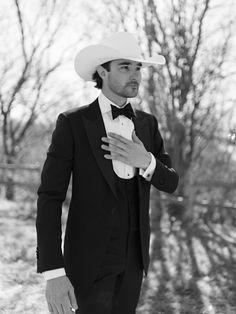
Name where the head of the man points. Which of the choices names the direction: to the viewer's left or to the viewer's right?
to the viewer's right

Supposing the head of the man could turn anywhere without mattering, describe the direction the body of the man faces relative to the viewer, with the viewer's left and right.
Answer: facing the viewer and to the right of the viewer
